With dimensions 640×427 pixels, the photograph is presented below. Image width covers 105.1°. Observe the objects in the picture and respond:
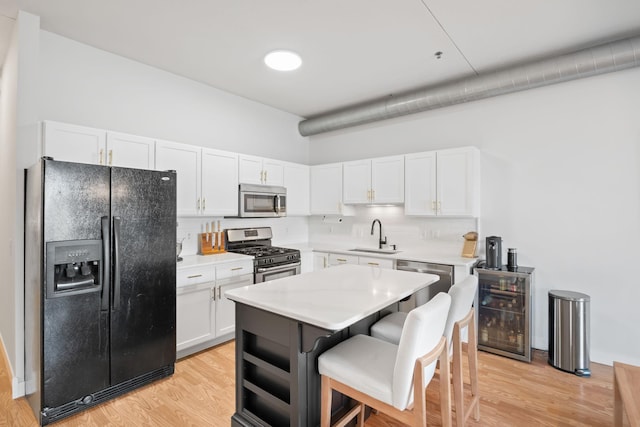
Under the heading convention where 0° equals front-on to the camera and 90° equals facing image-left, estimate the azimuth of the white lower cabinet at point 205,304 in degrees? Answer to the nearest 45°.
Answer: approximately 315°

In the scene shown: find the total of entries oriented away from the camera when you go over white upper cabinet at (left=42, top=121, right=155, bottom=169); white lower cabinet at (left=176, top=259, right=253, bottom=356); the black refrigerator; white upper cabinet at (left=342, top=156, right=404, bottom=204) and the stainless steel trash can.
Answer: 0

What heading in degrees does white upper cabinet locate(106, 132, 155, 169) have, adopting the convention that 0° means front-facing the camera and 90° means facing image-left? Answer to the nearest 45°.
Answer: approximately 315°

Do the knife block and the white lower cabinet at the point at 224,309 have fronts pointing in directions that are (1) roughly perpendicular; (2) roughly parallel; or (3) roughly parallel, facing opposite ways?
roughly parallel

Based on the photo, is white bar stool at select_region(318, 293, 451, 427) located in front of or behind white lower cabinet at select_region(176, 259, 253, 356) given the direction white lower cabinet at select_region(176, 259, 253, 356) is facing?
in front

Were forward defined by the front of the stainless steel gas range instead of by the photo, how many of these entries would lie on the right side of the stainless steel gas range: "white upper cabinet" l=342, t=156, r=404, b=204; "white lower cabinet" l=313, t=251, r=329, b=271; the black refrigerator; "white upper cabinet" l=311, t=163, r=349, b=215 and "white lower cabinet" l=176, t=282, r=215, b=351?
2

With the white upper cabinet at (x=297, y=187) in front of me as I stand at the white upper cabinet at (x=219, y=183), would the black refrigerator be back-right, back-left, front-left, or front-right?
back-right

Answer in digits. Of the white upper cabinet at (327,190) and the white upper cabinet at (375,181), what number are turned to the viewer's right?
0

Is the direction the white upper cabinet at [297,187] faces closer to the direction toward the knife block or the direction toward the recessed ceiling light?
the recessed ceiling light

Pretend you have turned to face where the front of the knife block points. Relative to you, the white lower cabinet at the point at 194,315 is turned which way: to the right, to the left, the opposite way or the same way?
the same way

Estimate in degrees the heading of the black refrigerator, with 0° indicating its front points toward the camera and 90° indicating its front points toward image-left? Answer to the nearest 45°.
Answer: approximately 315°

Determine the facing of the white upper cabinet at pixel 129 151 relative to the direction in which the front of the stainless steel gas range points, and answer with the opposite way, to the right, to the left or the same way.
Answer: the same way

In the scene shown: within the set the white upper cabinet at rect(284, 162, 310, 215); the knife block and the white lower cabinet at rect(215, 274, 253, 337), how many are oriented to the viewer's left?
0

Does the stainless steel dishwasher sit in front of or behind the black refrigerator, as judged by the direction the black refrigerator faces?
in front

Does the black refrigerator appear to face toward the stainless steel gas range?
no

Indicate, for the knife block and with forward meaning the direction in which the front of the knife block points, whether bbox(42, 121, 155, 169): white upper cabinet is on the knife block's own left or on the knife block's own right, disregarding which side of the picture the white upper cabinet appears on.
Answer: on the knife block's own right
